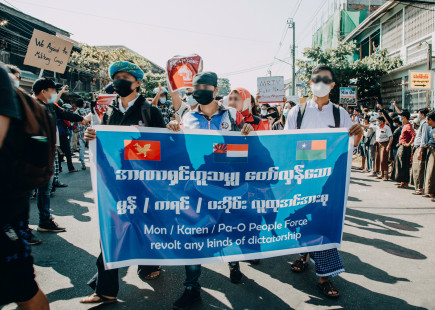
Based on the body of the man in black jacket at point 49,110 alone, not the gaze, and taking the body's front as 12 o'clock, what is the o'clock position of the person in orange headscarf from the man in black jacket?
The person in orange headscarf is roughly at 1 o'clock from the man in black jacket.

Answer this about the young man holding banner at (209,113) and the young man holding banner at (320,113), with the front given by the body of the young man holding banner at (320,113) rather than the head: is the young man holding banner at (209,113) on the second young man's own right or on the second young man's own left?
on the second young man's own right

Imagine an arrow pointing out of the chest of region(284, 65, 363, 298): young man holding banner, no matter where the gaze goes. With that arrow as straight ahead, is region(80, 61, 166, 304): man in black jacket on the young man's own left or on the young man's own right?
on the young man's own right

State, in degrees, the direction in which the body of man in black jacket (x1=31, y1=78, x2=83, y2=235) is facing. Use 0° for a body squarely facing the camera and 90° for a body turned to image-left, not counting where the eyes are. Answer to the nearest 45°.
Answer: approximately 270°

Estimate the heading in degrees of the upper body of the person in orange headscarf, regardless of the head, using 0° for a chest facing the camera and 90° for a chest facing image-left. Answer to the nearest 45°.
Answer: approximately 45°

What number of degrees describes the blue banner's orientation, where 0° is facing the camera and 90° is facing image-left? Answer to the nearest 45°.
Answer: approximately 0°

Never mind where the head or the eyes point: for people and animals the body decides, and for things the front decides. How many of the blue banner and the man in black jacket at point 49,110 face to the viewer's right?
1

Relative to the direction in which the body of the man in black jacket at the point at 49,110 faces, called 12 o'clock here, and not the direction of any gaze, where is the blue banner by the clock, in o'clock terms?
The blue banner is roughly at 2 o'clock from the man in black jacket.

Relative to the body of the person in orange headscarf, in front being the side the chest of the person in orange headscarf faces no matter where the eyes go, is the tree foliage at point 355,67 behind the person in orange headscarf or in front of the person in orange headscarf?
behind

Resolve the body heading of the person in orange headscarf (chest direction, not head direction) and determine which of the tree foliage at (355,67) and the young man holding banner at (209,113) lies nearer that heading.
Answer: the young man holding banner
